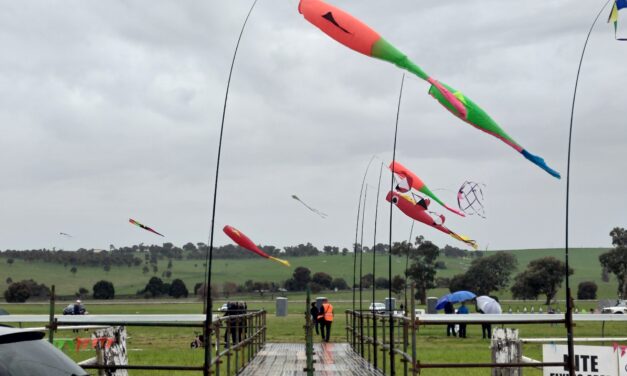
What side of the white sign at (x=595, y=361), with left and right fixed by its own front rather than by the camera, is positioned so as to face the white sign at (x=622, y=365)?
left

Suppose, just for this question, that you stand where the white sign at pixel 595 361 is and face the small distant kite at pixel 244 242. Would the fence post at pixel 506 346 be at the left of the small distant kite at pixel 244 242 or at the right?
left

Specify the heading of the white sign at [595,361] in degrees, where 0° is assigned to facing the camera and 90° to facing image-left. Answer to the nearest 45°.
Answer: approximately 0°

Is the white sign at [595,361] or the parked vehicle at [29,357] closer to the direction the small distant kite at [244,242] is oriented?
the parked vehicle

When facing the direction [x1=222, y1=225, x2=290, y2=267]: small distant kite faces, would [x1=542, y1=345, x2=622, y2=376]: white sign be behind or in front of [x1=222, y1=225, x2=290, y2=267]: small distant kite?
behind

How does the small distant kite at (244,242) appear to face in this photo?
to the viewer's left

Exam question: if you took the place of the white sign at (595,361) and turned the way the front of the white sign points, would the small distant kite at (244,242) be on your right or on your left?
on your right

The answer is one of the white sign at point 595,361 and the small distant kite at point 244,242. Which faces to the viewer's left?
the small distant kite

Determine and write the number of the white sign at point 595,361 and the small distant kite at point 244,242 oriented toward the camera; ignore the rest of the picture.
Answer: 1

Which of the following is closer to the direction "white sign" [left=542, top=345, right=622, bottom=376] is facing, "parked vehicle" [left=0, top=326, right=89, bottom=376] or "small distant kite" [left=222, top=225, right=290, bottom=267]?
the parked vehicle

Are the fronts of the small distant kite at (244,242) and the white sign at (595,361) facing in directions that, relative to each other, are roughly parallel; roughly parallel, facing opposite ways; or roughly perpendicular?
roughly perpendicular
